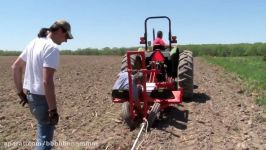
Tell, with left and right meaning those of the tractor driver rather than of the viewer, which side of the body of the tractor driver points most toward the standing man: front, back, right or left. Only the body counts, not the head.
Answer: back

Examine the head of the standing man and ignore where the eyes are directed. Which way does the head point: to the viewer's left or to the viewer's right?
to the viewer's right

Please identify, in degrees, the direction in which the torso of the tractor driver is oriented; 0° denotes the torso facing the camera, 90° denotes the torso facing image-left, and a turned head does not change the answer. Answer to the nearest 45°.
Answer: approximately 180°

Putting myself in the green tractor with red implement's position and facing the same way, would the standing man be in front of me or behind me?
behind

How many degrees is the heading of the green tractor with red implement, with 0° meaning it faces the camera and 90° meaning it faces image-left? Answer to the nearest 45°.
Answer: approximately 180°
